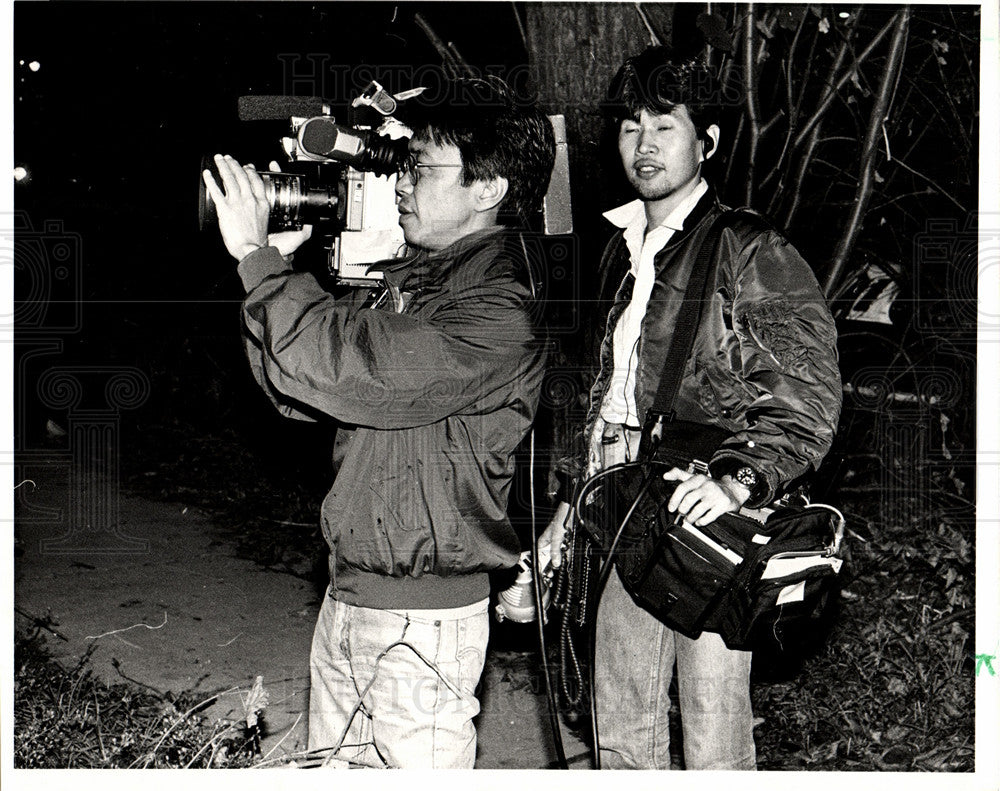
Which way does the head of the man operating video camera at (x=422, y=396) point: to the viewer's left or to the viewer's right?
to the viewer's left

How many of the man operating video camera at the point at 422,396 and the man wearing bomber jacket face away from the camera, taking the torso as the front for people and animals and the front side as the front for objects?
0

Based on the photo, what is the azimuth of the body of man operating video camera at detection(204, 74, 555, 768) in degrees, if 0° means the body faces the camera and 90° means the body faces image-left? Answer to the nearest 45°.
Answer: approximately 90°

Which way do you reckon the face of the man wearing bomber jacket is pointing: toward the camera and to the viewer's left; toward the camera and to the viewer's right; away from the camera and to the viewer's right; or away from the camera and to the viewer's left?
toward the camera and to the viewer's left

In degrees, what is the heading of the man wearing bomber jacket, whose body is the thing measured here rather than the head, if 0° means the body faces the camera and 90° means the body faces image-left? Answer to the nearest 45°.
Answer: approximately 45°
